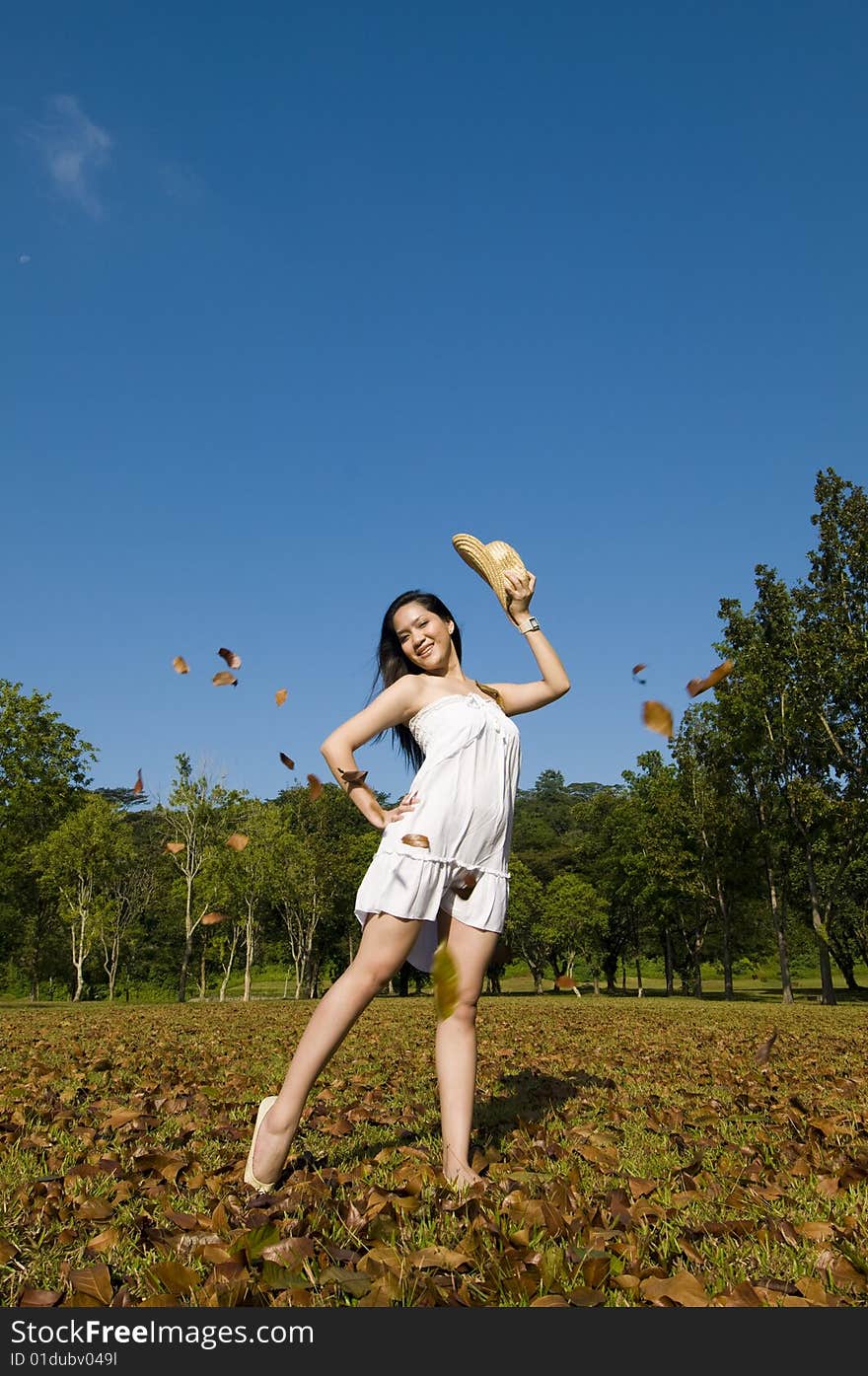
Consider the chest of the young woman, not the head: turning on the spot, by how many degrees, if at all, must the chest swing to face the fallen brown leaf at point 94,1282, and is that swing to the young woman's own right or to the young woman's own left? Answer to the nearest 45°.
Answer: approximately 90° to the young woman's own right

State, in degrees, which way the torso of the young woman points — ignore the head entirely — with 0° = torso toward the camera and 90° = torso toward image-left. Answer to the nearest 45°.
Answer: approximately 315°

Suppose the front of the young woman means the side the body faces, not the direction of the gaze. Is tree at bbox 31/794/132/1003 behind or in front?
behind

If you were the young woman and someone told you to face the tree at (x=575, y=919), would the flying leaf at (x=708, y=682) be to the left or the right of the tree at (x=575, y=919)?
right

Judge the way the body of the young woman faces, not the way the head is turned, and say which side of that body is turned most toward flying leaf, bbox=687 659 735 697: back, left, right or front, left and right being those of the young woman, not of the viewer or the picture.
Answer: left

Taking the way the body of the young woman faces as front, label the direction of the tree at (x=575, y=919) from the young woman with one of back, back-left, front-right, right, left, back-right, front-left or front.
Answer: back-left

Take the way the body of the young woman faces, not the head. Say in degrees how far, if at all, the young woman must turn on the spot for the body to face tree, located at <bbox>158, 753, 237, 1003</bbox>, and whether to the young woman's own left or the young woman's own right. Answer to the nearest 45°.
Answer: approximately 135° to the young woman's own left

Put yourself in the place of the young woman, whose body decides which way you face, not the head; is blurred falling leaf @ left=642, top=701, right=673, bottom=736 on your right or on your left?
on your left

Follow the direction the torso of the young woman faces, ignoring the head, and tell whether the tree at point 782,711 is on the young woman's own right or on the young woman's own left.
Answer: on the young woman's own left
